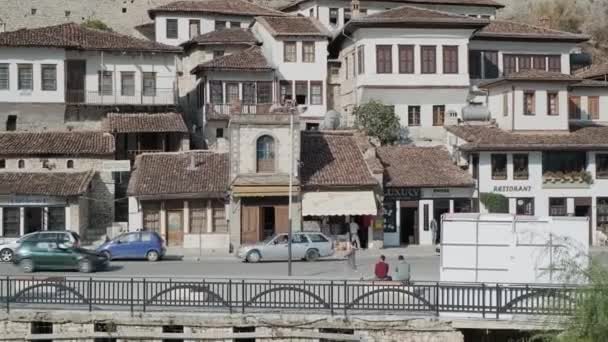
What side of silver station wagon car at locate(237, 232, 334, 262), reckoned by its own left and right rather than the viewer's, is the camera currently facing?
left

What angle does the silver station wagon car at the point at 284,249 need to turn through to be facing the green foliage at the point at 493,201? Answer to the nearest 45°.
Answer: approximately 135° to its right

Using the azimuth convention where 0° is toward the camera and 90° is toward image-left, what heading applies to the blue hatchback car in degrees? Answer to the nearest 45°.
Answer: approximately 90°

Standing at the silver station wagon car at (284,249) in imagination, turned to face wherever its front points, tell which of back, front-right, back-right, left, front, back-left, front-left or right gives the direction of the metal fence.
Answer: left

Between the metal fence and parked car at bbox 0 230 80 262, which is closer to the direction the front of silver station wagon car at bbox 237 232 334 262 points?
the parked car

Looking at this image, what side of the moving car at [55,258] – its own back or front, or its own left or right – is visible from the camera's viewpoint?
right
